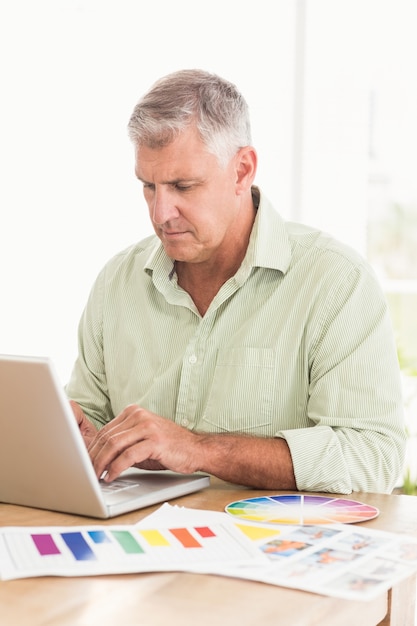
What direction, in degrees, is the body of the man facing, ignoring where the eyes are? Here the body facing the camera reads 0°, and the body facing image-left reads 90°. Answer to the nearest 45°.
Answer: approximately 45°

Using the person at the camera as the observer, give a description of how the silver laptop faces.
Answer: facing away from the viewer and to the right of the viewer

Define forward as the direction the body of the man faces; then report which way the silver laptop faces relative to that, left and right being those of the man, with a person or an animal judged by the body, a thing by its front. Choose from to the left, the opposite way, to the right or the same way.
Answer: the opposite way
